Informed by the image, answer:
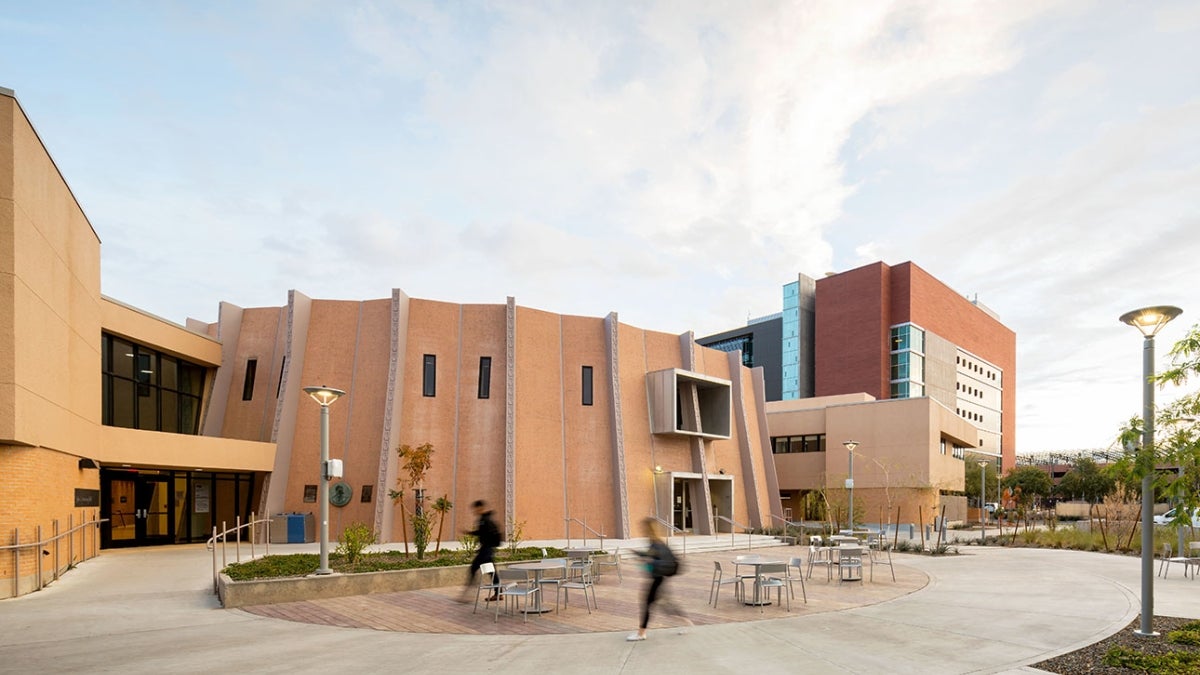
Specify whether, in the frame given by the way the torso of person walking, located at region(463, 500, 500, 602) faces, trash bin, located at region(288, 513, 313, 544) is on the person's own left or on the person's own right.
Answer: on the person's own right

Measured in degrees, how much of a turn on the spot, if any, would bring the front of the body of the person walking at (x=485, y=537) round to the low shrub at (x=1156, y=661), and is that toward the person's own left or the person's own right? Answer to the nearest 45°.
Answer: approximately 135° to the person's own left

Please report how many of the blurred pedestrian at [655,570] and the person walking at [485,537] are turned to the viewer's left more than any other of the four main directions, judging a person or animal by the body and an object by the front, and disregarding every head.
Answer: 2

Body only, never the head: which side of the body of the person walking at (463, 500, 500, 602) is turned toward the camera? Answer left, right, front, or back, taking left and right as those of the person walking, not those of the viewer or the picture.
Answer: left

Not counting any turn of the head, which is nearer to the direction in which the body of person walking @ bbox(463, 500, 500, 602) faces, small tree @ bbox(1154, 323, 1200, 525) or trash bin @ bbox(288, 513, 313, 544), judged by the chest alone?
the trash bin

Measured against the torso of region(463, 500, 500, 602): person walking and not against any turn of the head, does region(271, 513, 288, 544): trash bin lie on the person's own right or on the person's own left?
on the person's own right

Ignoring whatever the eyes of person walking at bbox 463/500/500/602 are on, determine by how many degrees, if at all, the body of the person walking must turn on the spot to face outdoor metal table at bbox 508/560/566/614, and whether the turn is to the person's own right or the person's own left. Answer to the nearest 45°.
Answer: approximately 135° to the person's own left

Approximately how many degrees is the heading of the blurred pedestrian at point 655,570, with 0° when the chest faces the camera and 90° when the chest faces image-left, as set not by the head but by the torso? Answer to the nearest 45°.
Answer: approximately 90°

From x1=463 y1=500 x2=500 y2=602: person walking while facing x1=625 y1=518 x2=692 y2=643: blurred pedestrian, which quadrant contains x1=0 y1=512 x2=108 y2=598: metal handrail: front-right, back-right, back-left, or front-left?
back-right

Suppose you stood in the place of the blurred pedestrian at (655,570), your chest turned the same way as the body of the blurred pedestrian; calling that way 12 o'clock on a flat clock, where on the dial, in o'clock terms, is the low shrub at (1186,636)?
The low shrub is roughly at 6 o'clock from the blurred pedestrian.
